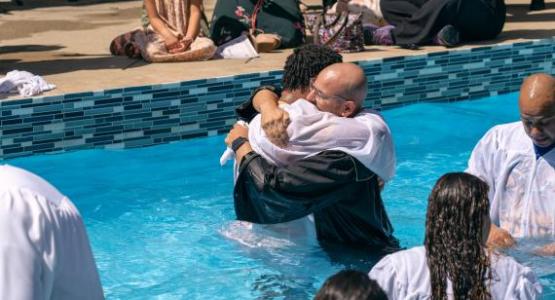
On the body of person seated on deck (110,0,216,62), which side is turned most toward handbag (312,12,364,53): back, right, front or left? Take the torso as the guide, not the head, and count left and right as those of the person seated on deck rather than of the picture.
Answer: left

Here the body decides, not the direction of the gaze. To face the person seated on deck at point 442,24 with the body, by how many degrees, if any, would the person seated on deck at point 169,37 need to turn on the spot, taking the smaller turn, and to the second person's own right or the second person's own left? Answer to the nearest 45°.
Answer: approximately 90° to the second person's own left

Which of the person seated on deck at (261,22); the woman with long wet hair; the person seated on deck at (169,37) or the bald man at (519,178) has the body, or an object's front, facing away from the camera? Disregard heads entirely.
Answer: the woman with long wet hair

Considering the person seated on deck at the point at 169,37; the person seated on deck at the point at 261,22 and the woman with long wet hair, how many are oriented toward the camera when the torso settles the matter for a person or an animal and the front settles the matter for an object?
2

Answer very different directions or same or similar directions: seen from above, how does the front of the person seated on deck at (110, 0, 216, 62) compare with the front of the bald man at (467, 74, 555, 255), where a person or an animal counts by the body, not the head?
same or similar directions

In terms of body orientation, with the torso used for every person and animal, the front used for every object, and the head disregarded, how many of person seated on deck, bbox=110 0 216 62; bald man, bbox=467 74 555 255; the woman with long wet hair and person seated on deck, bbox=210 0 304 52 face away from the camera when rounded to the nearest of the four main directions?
1

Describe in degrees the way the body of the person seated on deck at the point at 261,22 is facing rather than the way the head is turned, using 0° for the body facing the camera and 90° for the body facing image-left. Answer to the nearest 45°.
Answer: approximately 0°

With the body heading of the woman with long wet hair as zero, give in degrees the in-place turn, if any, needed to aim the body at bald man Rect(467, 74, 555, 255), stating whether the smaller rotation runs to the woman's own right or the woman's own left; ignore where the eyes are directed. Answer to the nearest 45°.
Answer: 0° — they already face them

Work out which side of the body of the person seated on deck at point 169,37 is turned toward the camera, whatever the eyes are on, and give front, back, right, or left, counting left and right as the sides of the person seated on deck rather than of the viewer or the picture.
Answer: front

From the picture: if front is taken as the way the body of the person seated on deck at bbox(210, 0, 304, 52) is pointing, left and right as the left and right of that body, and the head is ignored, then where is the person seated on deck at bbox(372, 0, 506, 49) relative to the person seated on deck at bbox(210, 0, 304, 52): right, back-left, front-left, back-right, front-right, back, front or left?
left

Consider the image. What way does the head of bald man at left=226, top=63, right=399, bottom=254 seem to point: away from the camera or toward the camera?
toward the camera

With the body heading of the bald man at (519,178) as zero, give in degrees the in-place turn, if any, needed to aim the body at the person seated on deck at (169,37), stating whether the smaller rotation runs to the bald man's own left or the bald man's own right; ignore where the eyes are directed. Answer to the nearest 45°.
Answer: approximately 135° to the bald man's own right

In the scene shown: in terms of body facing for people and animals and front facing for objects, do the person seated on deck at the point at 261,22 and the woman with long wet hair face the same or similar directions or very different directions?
very different directions

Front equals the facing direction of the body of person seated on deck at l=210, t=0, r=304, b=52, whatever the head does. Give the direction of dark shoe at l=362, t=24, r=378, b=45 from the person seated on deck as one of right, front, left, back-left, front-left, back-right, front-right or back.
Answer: left

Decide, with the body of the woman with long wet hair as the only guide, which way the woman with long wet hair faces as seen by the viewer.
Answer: away from the camera

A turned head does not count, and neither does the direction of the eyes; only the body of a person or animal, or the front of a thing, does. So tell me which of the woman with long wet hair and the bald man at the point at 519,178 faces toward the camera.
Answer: the bald man

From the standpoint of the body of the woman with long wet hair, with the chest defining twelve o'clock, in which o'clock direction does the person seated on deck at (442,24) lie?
The person seated on deck is roughly at 12 o'clock from the woman with long wet hair.

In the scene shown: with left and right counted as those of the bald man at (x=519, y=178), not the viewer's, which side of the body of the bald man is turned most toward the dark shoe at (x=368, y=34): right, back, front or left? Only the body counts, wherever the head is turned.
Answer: back

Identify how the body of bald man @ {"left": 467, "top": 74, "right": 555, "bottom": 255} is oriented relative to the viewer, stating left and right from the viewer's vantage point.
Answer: facing the viewer

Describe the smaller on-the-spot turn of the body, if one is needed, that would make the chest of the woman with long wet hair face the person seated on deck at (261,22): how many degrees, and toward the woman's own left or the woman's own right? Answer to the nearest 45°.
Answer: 0° — they already face them
